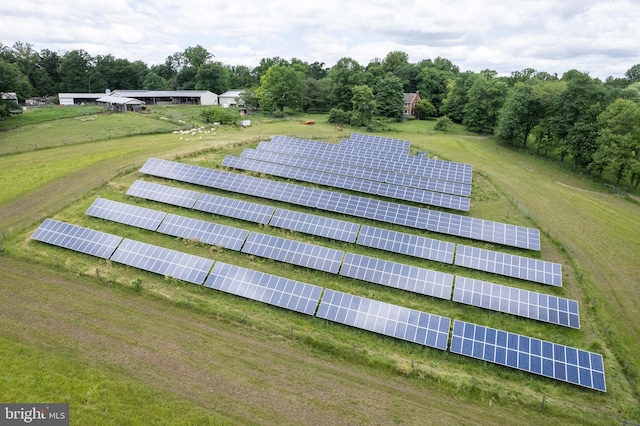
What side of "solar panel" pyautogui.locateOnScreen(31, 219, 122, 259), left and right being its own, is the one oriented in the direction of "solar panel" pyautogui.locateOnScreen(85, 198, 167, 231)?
back

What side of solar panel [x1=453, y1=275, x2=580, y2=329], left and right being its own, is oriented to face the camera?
front

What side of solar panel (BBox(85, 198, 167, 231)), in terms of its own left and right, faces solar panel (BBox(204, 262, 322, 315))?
left

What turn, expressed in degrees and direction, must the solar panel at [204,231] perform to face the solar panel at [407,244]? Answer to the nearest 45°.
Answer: approximately 135° to its left

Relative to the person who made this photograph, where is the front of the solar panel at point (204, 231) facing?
facing the viewer and to the left of the viewer

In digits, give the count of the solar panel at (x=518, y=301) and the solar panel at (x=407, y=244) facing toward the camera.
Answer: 2

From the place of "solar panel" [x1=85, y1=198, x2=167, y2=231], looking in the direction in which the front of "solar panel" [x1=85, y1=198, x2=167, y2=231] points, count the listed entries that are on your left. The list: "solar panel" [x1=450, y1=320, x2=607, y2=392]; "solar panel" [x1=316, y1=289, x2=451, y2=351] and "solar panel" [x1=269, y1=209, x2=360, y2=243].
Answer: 3

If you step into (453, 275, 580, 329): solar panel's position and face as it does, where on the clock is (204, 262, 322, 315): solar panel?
(204, 262, 322, 315): solar panel is roughly at 2 o'clock from (453, 275, 580, 329): solar panel.

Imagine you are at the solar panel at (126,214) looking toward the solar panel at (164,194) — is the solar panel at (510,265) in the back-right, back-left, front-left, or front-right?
front-right

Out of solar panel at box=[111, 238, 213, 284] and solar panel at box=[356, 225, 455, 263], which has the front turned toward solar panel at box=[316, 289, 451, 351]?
solar panel at box=[356, 225, 455, 263]

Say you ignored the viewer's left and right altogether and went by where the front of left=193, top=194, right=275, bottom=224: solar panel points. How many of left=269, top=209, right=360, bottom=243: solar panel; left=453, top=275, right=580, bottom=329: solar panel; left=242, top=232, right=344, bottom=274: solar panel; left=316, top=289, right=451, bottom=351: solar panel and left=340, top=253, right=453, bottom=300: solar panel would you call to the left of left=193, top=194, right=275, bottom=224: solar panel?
5

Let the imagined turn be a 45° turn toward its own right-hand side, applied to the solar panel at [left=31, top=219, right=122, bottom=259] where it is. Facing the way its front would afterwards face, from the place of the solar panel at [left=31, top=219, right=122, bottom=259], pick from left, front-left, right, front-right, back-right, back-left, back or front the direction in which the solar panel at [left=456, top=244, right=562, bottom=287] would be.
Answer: back-left

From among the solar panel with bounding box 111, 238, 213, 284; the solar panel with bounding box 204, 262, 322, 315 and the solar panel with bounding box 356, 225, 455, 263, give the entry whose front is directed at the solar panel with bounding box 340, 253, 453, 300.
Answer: the solar panel with bounding box 356, 225, 455, 263

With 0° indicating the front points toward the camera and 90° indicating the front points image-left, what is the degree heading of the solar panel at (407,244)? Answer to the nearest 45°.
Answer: approximately 0°

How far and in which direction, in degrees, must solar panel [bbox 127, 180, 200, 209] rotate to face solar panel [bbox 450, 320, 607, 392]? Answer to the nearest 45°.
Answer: approximately 90° to its left
